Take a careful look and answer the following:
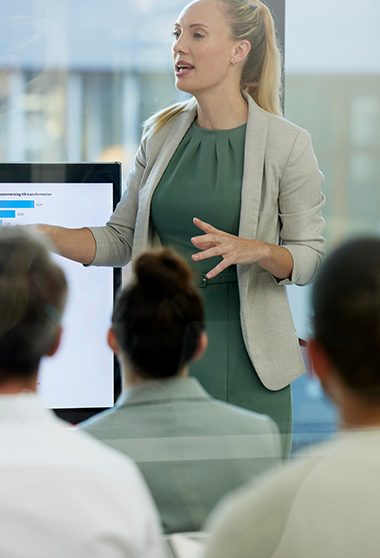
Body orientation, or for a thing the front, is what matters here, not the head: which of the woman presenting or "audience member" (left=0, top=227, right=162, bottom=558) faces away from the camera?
the audience member

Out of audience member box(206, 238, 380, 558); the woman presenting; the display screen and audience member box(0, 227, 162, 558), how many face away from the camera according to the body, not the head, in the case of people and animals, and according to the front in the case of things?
2

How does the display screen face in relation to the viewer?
toward the camera

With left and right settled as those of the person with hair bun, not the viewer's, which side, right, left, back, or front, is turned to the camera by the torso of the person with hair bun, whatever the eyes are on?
back

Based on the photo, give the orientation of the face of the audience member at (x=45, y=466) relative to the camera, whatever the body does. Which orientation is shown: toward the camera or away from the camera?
away from the camera

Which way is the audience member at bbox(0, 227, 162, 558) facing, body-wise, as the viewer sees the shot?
away from the camera

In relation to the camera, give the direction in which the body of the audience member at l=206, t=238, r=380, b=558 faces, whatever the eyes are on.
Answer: away from the camera

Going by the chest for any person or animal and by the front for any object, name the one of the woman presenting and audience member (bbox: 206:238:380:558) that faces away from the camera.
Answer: the audience member

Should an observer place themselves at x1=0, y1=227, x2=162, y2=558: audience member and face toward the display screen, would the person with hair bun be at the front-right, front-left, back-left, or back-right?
front-right

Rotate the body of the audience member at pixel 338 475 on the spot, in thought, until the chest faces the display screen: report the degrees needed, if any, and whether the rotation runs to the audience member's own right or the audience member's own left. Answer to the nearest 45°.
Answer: approximately 45° to the audience member's own left
